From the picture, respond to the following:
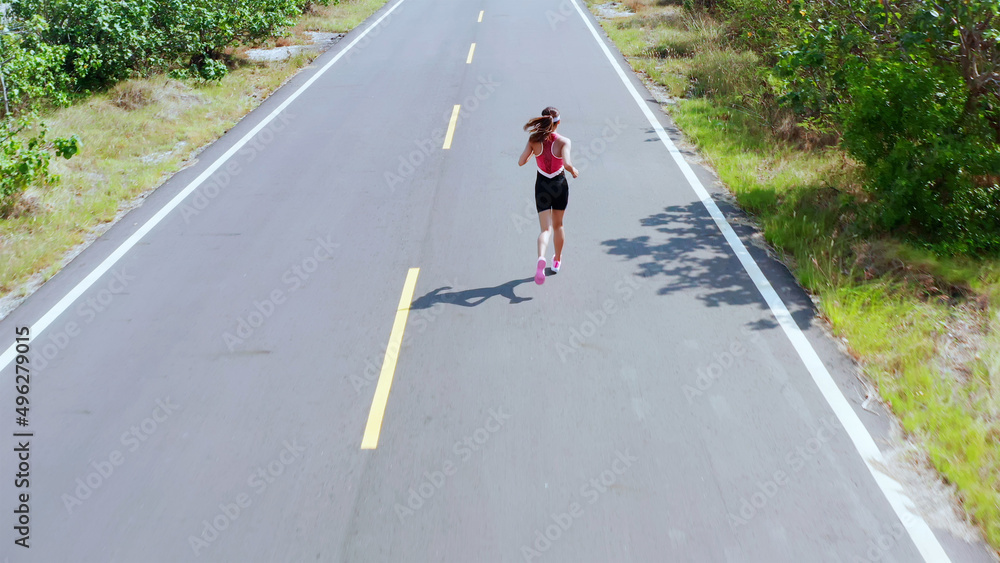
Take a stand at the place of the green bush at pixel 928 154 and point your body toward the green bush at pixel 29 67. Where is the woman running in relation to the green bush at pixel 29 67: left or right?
left

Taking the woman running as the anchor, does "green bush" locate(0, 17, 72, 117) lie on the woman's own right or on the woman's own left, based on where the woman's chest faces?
on the woman's own left

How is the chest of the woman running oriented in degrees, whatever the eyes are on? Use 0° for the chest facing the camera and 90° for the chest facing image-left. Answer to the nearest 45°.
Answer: approximately 180°

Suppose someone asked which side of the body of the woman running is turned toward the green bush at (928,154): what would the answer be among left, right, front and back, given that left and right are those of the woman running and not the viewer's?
right

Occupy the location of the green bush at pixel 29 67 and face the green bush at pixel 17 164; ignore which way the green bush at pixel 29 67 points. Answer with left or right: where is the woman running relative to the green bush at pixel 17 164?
left

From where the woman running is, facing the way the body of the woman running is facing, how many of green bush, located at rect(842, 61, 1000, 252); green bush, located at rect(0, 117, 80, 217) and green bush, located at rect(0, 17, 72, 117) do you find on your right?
1

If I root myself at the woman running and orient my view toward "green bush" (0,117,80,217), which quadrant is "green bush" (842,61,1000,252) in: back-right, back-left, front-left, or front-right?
back-right

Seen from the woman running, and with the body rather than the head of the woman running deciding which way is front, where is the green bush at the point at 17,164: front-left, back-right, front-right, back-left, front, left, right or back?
left

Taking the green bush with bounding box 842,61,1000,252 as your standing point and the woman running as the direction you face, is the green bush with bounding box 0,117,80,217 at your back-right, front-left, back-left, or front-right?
front-right

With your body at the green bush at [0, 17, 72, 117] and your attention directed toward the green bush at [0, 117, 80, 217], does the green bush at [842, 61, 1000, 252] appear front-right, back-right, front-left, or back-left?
front-left
